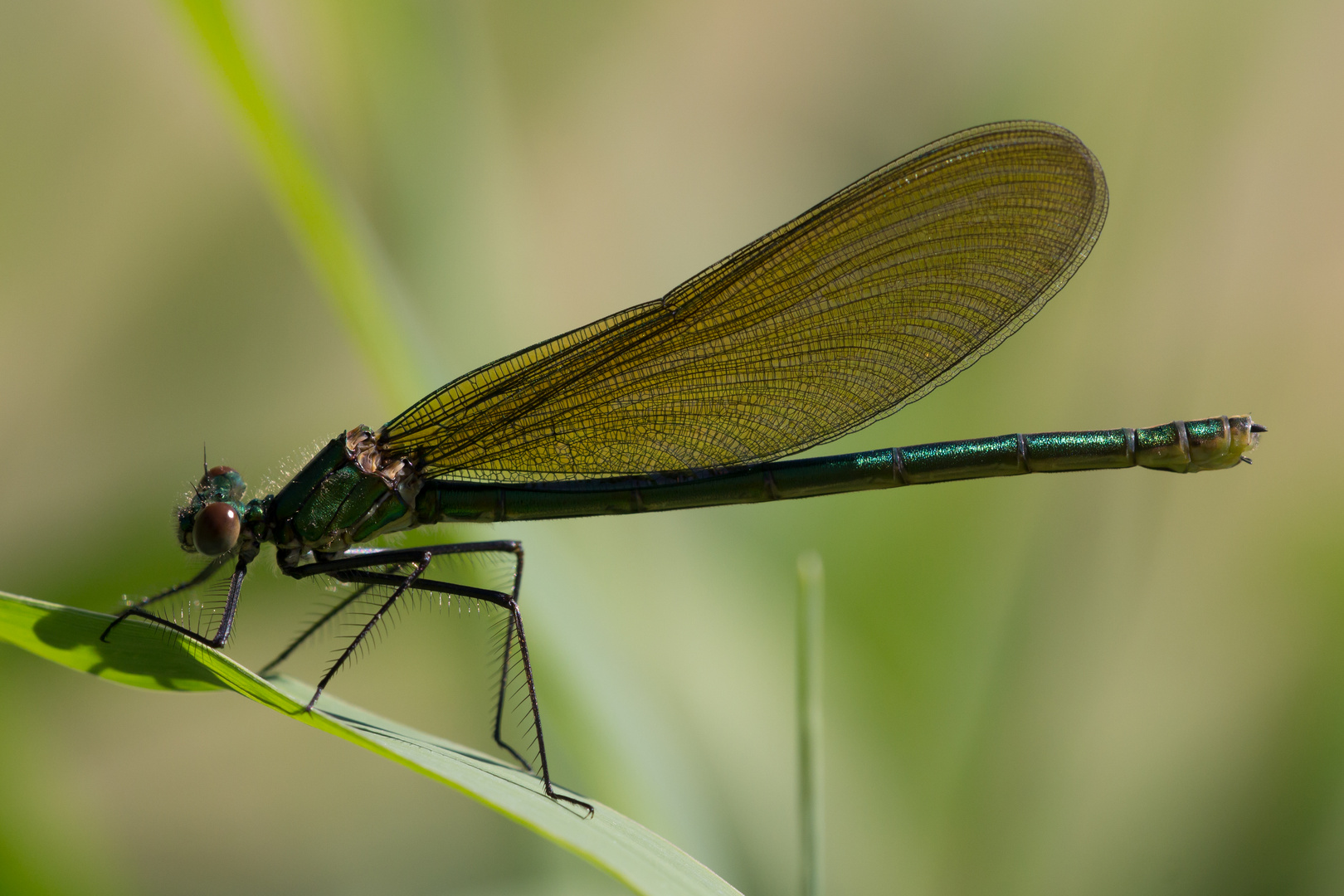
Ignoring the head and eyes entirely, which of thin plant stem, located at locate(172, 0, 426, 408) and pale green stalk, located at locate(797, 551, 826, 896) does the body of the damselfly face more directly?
the thin plant stem

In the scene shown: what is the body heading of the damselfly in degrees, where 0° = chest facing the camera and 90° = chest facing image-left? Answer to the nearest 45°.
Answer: approximately 90°
